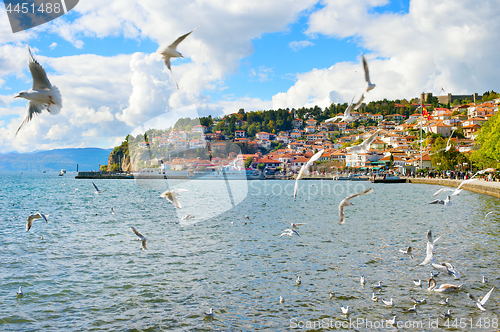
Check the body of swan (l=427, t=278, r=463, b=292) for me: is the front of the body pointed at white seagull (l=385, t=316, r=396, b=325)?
no

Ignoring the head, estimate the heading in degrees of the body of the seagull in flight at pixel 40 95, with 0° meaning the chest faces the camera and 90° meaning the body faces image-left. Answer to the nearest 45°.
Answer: approximately 90°
